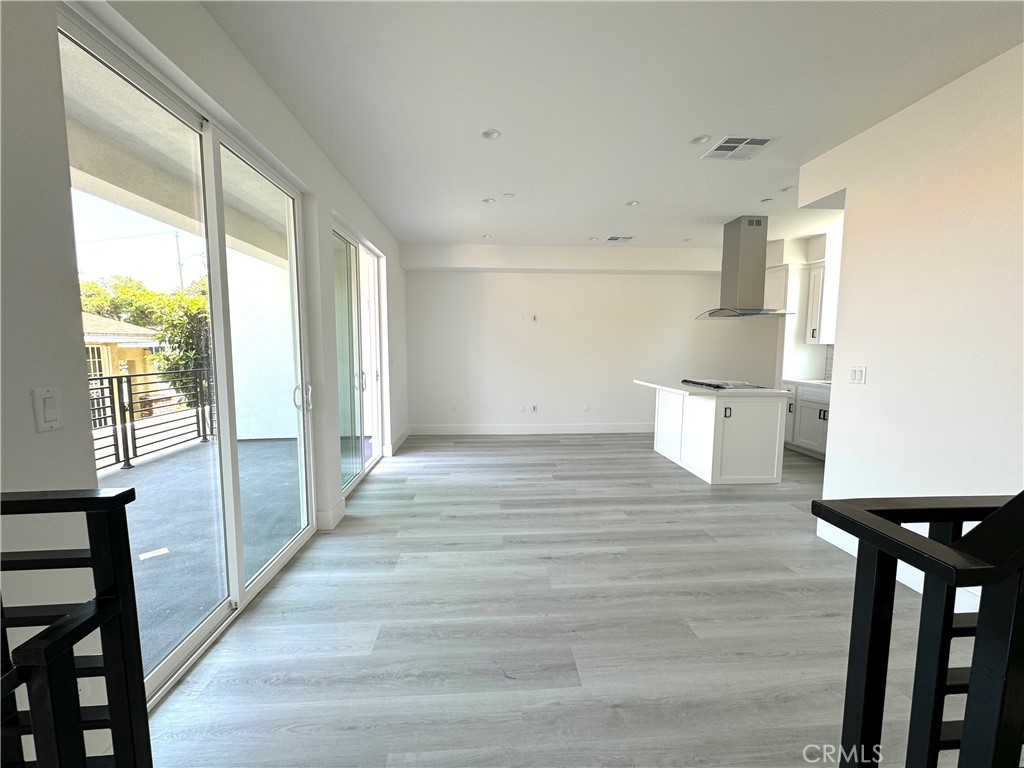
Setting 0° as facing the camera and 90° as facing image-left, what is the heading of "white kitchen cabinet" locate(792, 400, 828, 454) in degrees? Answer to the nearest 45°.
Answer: approximately 45°

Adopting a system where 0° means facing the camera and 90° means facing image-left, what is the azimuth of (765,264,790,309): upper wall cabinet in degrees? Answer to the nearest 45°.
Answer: approximately 45°

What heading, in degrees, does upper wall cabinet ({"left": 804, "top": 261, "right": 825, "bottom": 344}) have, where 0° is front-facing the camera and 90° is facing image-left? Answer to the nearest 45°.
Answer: approximately 45°

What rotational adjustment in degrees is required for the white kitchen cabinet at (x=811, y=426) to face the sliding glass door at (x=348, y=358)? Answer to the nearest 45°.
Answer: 0° — it already faces it

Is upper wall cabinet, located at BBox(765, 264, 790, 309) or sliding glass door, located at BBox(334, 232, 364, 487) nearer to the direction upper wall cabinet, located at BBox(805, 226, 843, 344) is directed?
the sliding glass door
